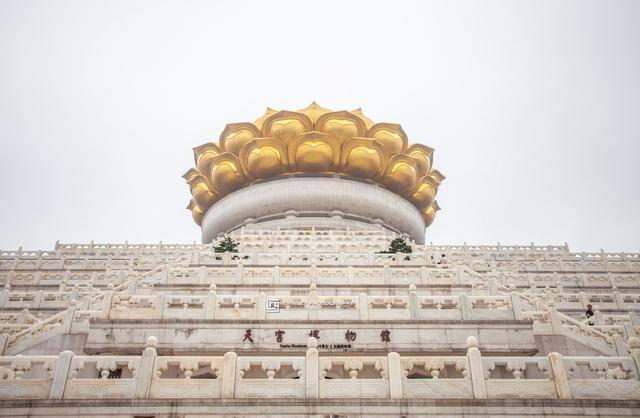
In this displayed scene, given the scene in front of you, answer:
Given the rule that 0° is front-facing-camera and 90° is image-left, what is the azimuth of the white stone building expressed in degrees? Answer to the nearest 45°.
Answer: approximately 0°
